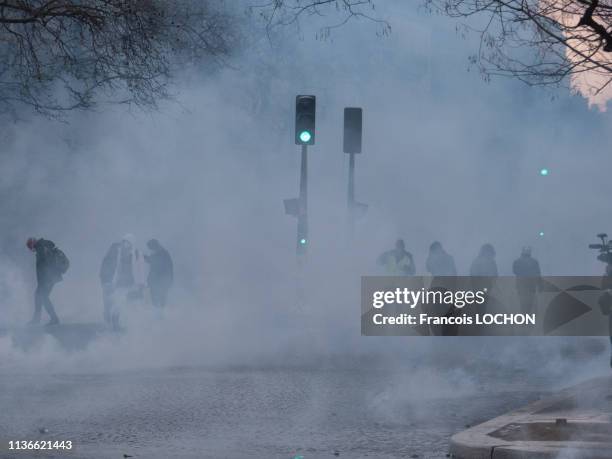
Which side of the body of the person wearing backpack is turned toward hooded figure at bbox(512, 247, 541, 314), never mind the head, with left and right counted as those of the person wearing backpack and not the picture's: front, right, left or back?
back

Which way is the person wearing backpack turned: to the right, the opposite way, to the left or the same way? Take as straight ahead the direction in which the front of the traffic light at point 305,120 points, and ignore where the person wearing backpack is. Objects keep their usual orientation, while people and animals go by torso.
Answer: to the right

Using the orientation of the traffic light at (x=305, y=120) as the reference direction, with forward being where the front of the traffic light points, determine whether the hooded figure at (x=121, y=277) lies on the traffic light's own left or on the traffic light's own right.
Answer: on the traffic light's own right

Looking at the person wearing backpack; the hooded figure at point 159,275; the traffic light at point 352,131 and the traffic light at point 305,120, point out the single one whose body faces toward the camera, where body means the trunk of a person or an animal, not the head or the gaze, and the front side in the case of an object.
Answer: the traffic light at point 305,120

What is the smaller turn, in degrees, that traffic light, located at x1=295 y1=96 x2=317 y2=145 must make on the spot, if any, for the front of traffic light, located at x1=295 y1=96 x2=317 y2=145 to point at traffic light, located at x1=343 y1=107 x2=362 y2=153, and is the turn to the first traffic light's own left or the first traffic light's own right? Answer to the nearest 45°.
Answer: approximately 135° to the first traffic light's own left

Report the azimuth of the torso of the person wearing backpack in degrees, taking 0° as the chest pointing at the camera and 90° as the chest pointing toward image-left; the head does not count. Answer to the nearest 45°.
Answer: approximately 90°

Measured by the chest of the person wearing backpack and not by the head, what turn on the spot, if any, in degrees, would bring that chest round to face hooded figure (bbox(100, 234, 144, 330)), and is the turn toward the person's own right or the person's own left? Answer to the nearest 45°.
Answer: approximately 180°

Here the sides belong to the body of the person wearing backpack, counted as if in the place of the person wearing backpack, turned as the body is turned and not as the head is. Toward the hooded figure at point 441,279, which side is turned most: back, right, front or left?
back
